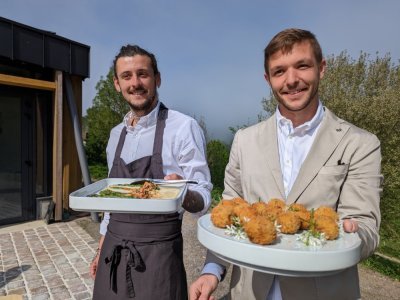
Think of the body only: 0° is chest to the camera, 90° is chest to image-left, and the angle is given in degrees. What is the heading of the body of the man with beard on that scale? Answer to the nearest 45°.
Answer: approximately 45°

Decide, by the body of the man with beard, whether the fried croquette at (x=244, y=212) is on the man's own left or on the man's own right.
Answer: on the man's own left

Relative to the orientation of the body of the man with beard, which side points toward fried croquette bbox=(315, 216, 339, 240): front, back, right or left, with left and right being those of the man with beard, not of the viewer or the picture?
left

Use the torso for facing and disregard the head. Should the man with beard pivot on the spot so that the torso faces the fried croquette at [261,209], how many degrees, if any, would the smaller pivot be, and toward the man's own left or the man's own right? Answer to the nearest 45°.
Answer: approximately 90° to the man's own left

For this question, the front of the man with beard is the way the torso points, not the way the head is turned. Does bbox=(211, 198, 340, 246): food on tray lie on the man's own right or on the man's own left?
on the man's own left

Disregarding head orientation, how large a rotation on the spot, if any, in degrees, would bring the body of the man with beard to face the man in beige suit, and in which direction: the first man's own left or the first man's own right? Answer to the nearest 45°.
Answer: approximately 90° to the first man's own left

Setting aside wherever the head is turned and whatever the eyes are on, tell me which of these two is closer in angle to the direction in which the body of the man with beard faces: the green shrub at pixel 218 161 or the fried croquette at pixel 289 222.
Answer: the fried croquette
